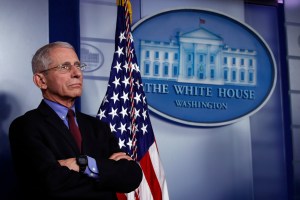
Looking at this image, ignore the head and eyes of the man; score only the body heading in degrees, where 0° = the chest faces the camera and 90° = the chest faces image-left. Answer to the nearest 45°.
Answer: approximately 315°

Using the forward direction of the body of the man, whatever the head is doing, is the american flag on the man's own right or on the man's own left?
on the man's own left
